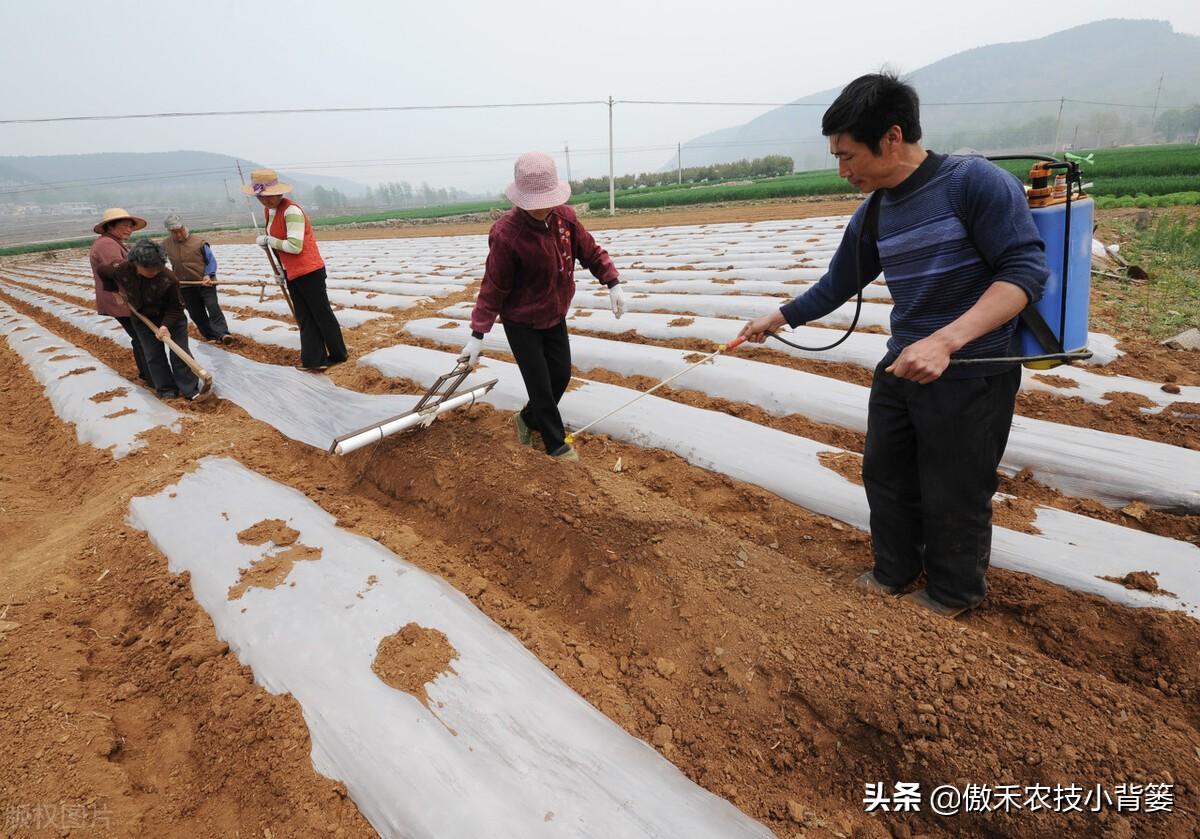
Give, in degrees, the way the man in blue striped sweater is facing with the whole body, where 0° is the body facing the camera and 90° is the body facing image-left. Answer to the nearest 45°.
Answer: approximately 45°

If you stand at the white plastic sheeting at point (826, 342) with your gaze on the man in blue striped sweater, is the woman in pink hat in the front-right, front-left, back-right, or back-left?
front-right

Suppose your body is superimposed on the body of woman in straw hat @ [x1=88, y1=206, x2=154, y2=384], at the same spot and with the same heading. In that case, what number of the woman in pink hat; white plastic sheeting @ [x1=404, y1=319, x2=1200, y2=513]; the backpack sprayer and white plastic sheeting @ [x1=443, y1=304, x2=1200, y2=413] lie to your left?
0

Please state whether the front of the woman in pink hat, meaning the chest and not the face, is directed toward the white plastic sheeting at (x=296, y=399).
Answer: no

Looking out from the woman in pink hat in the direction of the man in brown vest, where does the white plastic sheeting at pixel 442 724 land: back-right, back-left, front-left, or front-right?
back-left

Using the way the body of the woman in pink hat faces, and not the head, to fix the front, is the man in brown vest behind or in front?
behind

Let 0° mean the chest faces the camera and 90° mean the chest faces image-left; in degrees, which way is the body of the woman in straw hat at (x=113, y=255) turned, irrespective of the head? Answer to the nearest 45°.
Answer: approximately 270°

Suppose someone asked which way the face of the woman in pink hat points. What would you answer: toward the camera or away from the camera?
toward the camera

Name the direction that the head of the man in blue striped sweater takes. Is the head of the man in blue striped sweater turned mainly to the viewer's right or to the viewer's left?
to the viewer's left
